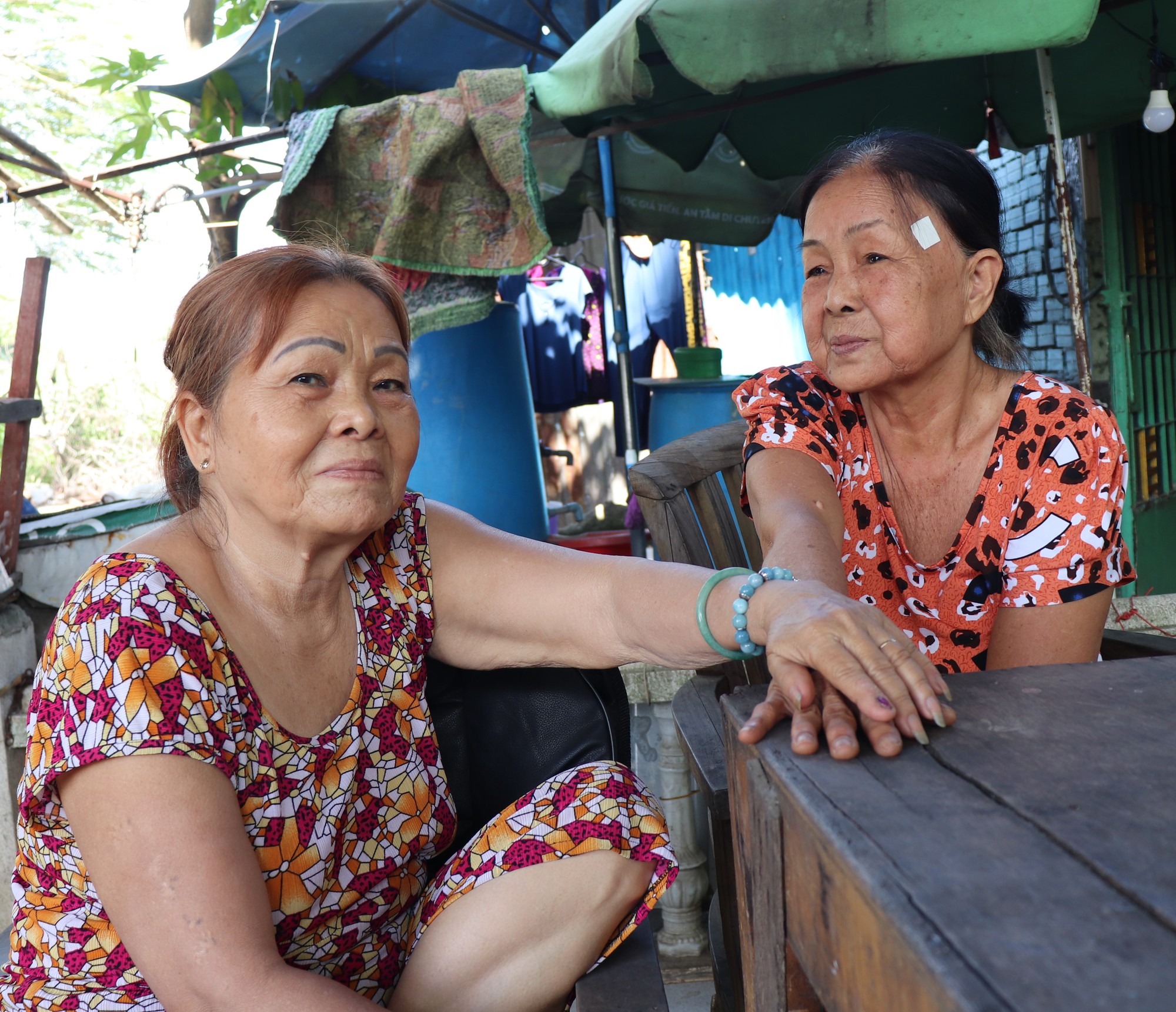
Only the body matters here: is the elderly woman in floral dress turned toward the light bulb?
no

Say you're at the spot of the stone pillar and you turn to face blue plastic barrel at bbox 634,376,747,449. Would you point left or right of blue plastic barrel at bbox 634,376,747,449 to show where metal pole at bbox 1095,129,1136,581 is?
right

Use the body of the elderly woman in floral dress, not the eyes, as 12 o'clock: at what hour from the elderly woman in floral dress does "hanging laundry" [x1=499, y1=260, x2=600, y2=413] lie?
The hanging laundry is roughly at 8 o'clock from the elderly woman in floral dress.

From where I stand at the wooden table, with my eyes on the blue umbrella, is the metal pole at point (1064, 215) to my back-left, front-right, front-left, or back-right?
front-right

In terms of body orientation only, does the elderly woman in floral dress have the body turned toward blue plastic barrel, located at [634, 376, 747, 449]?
no

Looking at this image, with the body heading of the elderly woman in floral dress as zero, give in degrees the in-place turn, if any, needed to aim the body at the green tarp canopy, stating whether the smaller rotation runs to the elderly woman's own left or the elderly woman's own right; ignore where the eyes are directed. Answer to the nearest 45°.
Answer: approximately 90° to the elderly woman's own left

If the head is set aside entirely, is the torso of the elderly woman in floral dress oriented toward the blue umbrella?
no

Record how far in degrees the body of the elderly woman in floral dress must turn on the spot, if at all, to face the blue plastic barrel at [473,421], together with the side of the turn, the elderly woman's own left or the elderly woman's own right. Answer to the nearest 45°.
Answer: approximately 135° to the elderly woman's own left

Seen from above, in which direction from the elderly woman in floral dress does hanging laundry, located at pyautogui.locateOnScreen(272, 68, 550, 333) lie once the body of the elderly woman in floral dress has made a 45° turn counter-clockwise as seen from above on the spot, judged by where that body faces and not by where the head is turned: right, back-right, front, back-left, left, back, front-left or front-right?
left

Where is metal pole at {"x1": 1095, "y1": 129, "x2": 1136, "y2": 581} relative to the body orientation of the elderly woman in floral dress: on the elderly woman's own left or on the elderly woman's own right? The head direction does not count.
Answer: on the elderly woman's own left

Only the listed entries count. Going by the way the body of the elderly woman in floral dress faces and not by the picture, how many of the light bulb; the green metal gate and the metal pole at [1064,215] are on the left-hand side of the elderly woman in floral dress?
3

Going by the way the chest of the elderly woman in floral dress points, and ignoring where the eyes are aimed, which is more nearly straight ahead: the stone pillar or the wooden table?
the wooden table

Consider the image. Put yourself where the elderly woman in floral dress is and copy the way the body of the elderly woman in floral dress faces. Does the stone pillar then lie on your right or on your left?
on your left

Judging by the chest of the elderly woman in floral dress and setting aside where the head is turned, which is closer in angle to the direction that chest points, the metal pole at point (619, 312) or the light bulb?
the light bulb

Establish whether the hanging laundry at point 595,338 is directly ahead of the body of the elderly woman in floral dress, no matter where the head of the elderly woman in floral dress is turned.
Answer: no
